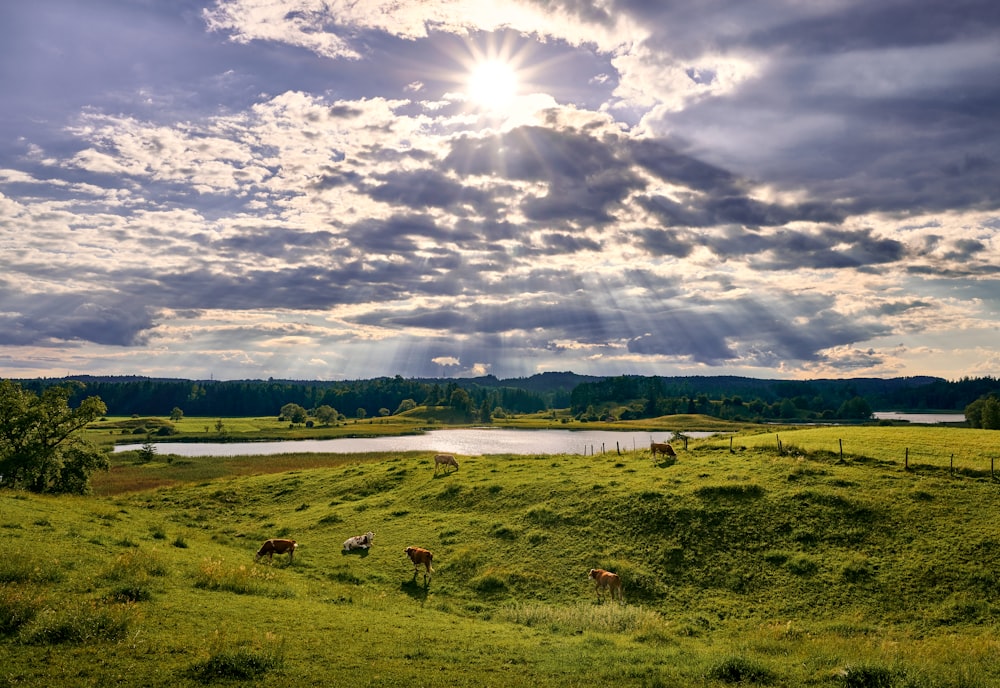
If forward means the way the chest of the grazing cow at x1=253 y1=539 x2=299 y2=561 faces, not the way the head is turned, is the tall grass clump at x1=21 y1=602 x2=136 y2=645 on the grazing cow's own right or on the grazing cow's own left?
on the grazing cow's own left

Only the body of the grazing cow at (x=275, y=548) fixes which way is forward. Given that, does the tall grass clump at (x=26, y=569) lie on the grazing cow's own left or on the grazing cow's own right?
on the grazing cow's own left

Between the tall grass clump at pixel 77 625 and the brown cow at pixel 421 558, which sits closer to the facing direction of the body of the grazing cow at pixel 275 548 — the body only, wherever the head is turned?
the tall grass clump

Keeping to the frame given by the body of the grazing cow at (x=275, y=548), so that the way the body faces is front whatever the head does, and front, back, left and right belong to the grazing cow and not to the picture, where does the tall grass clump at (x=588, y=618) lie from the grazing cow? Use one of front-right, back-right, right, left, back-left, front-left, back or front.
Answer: back-left

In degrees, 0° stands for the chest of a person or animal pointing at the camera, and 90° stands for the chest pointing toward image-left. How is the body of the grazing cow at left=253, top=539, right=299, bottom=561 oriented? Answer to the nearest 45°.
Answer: approximately 90°

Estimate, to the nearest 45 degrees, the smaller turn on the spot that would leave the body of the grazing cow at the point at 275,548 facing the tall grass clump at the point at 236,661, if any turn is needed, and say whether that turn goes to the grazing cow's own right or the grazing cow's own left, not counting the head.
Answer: approximately 90° to the grazing cow's own left

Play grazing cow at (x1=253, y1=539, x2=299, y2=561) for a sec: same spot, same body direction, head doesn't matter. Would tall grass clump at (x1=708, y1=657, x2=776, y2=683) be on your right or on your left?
on your left

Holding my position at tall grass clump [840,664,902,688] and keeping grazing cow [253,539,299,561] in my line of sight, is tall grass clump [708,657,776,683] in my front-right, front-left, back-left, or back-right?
front-left

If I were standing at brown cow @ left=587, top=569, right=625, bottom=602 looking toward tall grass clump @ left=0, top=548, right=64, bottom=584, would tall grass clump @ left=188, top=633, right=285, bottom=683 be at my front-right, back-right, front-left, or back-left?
front-left

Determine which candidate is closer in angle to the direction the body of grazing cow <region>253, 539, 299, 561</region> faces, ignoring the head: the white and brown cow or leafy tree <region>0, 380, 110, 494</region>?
the leafy tree

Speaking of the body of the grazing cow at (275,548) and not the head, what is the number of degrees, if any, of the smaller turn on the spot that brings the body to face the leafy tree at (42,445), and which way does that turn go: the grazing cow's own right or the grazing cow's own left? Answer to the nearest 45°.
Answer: approximately 45° to the grazing cow's own right

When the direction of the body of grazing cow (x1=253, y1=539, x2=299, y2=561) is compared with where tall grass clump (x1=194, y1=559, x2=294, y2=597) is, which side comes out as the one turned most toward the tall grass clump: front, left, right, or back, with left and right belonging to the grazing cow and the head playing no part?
left

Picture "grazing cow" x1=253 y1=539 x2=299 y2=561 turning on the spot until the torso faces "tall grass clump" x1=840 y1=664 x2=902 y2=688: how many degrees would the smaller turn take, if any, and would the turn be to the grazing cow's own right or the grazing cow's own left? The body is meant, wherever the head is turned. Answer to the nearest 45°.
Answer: approximately 135° to the grazing cow's own left
